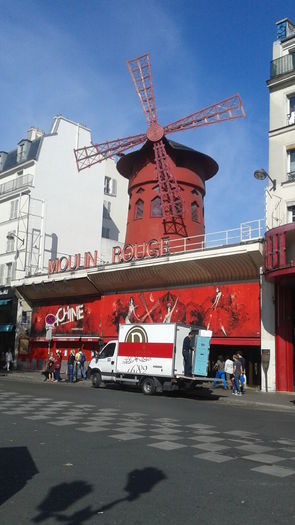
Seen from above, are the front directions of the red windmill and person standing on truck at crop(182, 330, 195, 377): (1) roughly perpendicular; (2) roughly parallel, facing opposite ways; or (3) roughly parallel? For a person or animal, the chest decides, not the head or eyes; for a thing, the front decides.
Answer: roughly perpendicular

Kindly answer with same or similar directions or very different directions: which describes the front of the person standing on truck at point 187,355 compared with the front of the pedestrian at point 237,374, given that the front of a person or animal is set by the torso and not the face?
very different directions

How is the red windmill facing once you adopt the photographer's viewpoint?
facing the viewer
